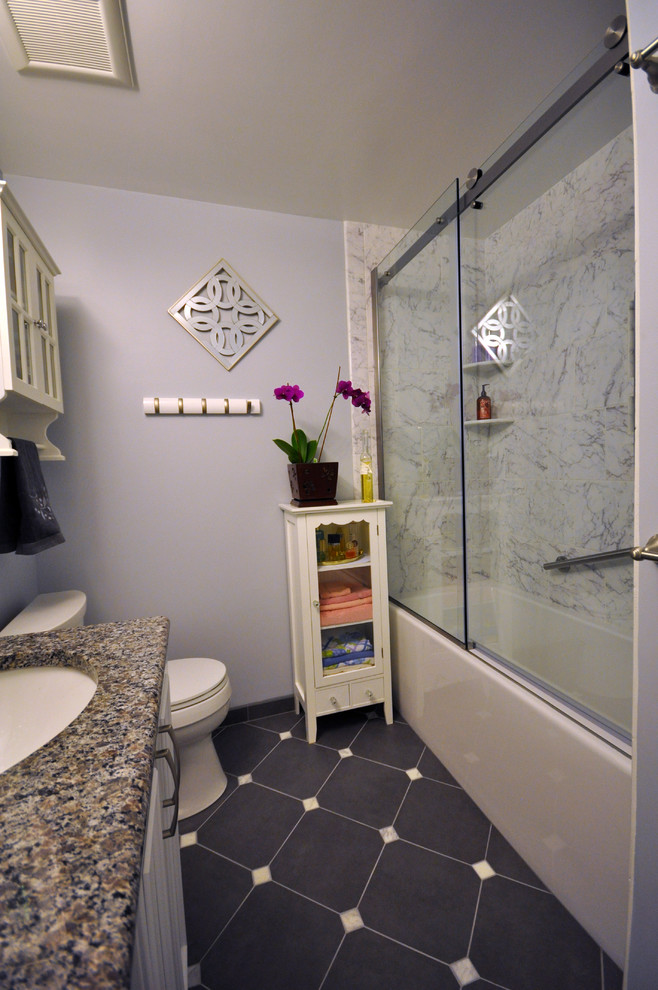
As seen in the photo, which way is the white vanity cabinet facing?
to the viewer's right

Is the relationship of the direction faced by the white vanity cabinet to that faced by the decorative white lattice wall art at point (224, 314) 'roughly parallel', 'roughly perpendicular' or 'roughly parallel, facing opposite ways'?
roughly perpendicular

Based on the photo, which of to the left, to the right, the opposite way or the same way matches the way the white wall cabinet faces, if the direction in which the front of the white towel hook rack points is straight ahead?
to the left

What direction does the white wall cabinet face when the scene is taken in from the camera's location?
facing to the right of the viewer

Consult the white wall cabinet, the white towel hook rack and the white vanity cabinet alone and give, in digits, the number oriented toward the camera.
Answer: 1

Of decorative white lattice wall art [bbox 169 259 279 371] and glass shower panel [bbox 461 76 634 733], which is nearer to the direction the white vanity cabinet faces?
the glass shower panel

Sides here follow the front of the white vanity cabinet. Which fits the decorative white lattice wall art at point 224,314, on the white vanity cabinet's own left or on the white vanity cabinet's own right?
on the white vanity cabinet's own left
